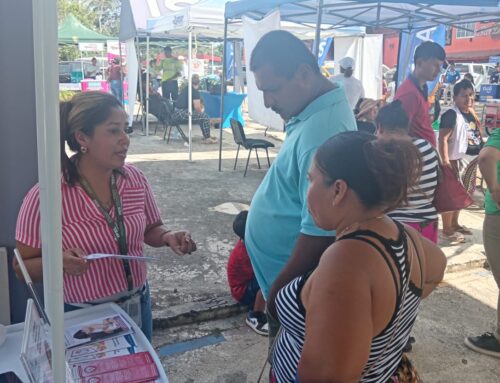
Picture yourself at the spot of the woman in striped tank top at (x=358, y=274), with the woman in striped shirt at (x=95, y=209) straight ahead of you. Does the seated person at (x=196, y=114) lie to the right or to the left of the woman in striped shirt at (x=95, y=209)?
right

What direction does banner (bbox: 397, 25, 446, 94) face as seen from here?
toward the camera

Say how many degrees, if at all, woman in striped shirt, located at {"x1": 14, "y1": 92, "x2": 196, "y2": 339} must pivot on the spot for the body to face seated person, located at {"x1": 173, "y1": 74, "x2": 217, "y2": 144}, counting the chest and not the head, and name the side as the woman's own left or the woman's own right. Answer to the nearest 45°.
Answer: approximately 135° to the woman's own left

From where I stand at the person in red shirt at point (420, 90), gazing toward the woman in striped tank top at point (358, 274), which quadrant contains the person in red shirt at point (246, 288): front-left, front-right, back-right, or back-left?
front-right

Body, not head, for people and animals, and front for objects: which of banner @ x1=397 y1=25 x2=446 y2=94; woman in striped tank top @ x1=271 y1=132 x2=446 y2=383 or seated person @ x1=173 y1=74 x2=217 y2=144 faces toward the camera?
the banner

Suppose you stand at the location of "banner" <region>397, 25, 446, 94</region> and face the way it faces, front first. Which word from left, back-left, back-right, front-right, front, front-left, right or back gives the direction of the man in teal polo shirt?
front

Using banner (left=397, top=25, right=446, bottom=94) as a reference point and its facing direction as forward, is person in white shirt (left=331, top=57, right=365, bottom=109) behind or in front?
in front

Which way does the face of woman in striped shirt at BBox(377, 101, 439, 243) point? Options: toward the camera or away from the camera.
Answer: away from the camera

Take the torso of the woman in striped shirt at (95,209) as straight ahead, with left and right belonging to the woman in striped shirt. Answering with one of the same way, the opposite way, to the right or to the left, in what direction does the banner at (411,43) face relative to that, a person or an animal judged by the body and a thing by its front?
to the right
